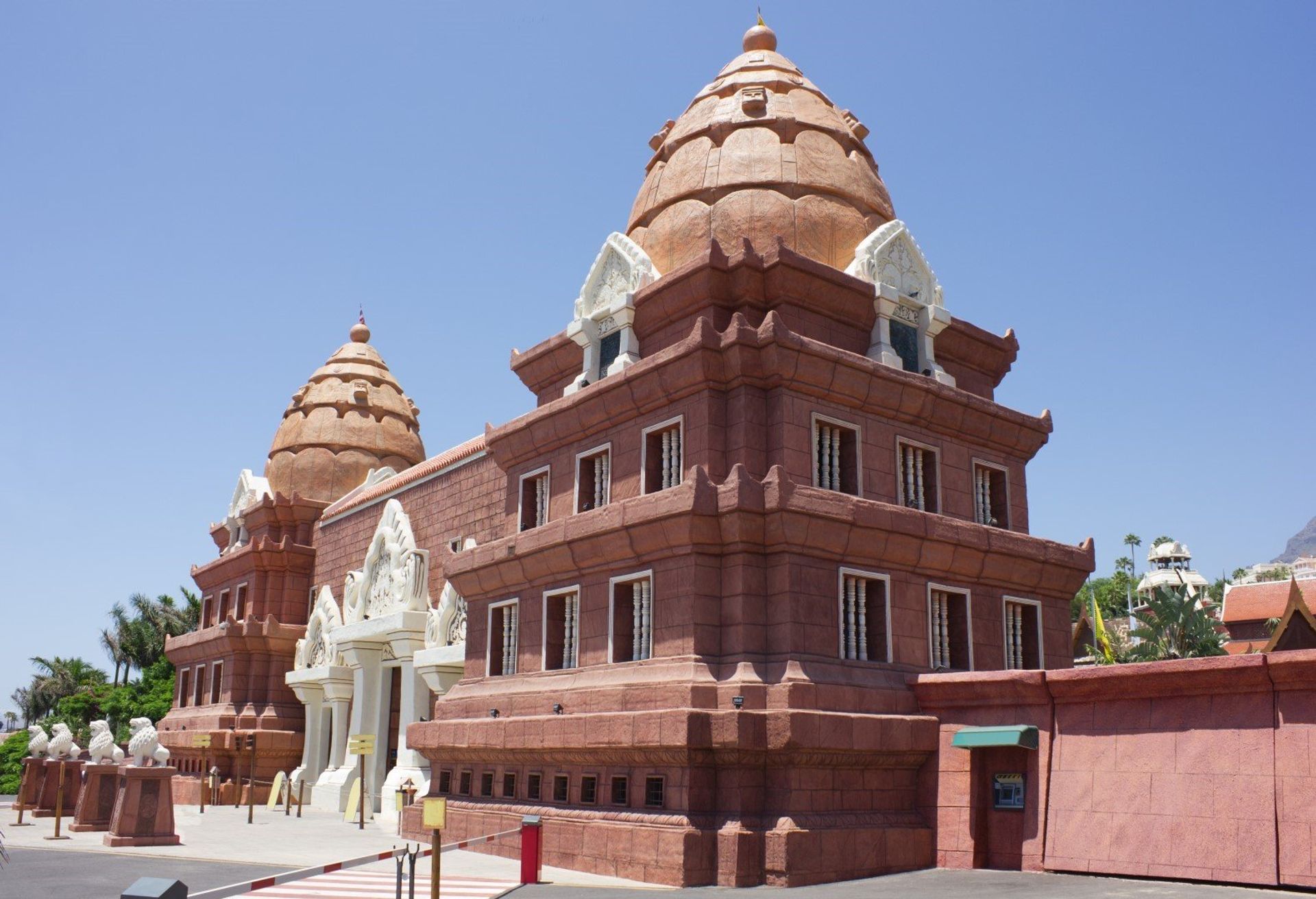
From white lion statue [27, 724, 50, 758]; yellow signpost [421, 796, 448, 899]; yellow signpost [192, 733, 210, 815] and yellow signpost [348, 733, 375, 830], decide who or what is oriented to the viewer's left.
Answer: the white lion statue

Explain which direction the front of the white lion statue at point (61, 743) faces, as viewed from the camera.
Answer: facing to the left of the viewer

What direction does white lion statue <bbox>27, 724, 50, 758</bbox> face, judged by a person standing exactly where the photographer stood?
facing to the left of the viewer

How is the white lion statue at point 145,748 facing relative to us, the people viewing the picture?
facing to the left of the viewer

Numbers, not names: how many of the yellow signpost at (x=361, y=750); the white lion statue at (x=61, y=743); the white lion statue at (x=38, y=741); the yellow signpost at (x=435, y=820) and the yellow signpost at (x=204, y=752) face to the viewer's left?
2

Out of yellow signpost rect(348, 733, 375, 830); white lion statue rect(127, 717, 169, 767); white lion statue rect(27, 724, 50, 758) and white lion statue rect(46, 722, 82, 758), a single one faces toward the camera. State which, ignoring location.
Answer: the yellow signpost

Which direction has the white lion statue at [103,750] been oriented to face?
to the viewer's left

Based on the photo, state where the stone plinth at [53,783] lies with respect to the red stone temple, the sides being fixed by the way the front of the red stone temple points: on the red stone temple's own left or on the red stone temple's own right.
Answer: on the red stone temple's own right
